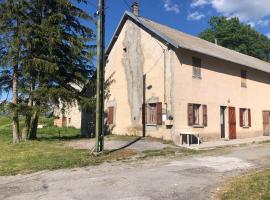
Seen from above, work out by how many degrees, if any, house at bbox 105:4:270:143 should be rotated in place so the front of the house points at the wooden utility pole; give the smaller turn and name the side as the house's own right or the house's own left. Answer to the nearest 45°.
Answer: approximately 45° to the house's own right

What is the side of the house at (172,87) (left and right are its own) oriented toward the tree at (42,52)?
right

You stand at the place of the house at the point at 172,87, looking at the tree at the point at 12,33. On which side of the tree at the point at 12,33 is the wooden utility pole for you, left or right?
left

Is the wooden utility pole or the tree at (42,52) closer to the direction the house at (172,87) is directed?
the wooden utility pole

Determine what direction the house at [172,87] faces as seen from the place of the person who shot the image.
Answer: facing the viewer and to the right of the viewer

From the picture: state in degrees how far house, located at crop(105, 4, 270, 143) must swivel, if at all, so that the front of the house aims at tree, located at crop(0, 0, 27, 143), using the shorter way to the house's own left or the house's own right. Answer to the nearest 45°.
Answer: approximately 90° to the house's own right
